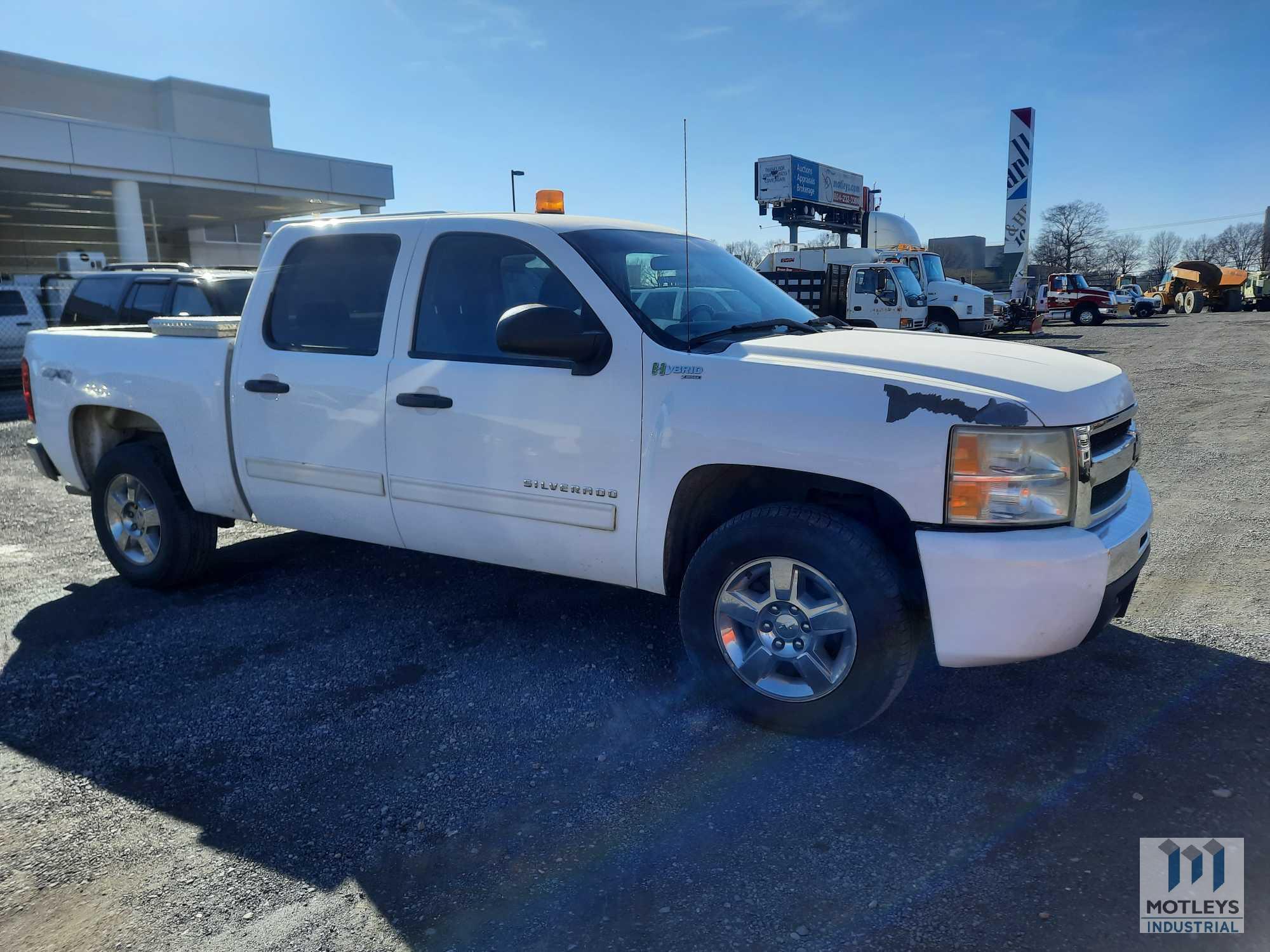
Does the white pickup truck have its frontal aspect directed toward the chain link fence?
no

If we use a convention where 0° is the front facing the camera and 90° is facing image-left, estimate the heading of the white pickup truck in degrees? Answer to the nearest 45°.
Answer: approximately 315°

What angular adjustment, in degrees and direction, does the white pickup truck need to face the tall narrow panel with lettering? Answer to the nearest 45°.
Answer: approximately 90° to its left

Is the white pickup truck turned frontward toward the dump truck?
no

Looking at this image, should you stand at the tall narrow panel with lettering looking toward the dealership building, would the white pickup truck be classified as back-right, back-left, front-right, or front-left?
front-left

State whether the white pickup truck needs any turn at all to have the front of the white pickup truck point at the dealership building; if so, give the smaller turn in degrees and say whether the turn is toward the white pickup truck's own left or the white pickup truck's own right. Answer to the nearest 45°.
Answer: approximately 180°
